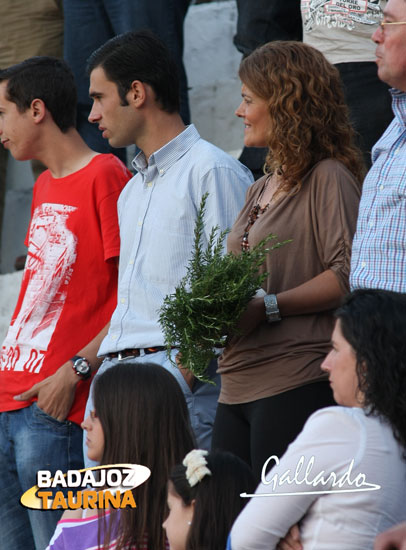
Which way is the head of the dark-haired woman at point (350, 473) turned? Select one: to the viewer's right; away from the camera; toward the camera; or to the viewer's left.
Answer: to the viewer's left

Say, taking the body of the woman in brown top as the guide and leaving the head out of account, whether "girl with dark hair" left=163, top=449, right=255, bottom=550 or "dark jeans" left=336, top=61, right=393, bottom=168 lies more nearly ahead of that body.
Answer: the girl with dark hair

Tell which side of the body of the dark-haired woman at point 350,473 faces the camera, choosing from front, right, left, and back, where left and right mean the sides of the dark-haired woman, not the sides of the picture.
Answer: left

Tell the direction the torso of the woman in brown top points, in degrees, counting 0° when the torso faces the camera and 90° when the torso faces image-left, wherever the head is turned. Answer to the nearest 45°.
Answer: approximately 45°

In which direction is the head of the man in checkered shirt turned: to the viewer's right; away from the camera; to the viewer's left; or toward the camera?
to the viewer's left

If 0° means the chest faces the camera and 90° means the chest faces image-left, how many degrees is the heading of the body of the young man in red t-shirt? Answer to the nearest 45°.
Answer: approximately 45°

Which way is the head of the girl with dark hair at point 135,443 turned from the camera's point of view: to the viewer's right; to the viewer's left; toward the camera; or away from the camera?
to the viewer's left

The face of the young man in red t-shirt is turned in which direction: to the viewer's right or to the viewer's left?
to the viewer's left

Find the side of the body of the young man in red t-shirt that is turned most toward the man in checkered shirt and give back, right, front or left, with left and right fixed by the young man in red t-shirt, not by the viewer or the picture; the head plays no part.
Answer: left
